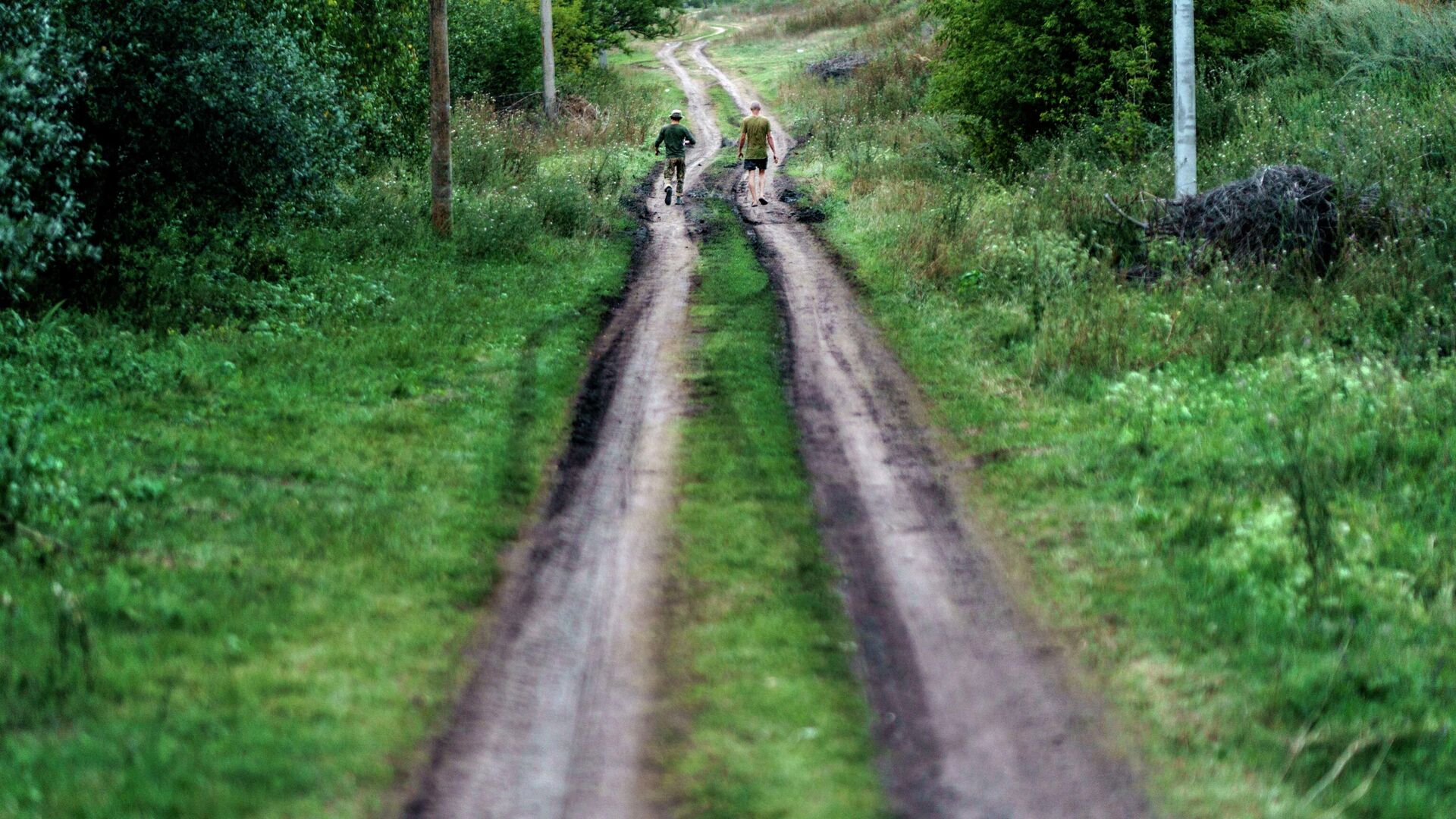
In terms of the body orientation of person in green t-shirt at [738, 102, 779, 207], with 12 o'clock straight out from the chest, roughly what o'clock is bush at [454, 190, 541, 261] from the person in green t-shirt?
The bush is roughly at 7 o'clock from the person in green t-shirt.

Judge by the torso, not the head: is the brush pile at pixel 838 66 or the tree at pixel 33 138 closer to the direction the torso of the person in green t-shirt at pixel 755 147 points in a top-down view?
the brush pile

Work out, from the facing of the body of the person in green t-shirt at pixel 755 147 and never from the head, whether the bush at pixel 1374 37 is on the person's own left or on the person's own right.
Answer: on the person's own right

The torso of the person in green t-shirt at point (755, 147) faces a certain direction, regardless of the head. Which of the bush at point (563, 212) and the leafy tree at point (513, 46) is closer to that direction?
the leafy tree

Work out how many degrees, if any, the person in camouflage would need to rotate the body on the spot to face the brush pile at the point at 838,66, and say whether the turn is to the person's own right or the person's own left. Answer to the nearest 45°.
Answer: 0° — they already face it

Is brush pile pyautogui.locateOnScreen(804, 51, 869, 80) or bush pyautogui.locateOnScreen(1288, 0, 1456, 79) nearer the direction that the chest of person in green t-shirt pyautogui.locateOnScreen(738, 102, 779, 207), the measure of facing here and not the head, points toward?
the brush pile

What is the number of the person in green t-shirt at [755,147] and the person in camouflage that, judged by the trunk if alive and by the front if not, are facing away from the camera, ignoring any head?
2

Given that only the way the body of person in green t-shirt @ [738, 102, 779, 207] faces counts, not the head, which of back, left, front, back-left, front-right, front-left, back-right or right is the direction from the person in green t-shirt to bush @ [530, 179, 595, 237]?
back-left

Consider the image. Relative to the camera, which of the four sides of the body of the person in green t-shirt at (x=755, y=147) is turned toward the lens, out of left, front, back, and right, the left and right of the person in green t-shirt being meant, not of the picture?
back

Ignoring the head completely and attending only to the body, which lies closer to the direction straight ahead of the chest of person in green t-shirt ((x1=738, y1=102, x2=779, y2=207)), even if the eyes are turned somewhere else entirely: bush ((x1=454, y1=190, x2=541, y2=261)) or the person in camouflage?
the person in camouflage

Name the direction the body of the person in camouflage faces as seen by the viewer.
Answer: away from the camera

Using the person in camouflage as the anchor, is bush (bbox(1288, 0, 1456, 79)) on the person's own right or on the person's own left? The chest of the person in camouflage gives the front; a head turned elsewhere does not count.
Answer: on the person's own right
